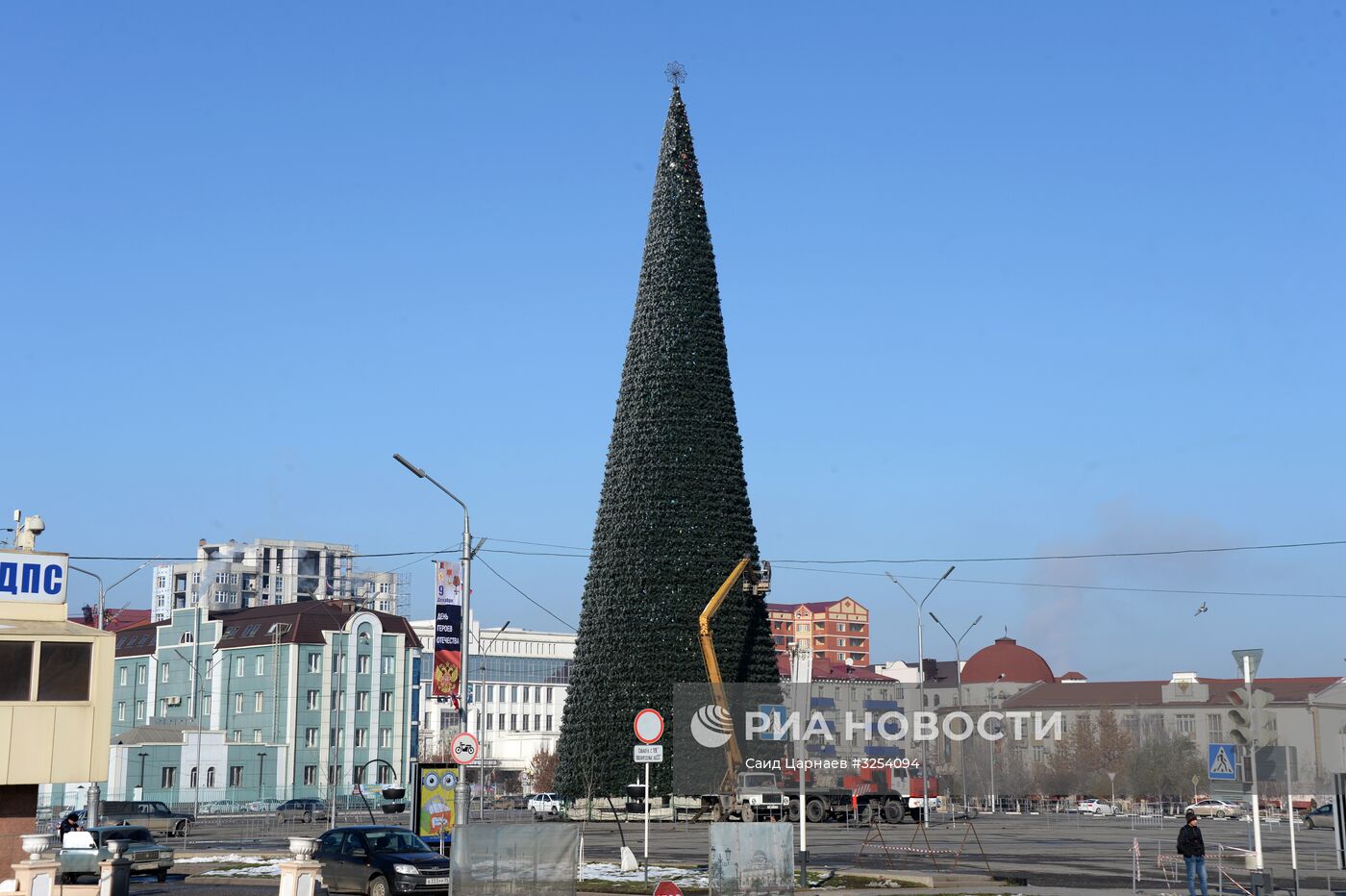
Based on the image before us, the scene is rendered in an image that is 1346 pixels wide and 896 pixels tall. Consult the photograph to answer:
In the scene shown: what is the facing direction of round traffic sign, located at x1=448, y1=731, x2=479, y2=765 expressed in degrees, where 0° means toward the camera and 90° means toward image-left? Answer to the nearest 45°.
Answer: approximately 0°

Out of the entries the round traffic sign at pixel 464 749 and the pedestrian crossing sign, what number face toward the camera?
2

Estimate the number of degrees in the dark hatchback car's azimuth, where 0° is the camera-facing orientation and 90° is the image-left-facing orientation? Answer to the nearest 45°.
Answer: approximately 315°

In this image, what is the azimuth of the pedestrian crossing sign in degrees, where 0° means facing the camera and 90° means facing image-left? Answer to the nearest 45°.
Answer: approximately 0°

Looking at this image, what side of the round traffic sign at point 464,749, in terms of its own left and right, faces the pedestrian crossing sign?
left
